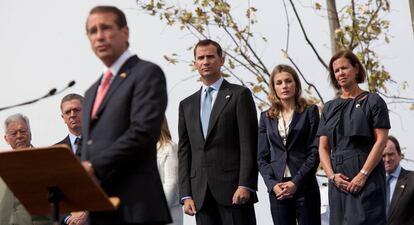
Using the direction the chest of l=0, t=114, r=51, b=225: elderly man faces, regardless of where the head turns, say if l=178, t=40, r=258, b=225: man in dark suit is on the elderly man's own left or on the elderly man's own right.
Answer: on the elderly man's own left

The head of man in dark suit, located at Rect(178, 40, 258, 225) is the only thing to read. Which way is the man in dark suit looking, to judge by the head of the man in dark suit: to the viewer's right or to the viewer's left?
to the viewer's left

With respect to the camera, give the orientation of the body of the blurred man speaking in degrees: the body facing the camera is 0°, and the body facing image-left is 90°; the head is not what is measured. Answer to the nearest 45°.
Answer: approximately 45°

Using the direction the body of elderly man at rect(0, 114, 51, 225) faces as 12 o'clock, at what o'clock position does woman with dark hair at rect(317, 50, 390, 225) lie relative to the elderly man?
The woman with dark hair is roughly at 10 o'clock from the elderly man.

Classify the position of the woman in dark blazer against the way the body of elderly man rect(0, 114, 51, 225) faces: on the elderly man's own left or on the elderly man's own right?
on the elderly man's own left

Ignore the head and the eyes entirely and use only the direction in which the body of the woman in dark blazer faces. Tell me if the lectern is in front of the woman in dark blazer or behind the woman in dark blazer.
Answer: in front

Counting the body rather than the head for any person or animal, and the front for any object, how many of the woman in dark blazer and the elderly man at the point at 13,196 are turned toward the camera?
2

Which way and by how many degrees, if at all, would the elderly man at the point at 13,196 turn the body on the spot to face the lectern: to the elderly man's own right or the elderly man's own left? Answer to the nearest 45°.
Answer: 0° — they already face it

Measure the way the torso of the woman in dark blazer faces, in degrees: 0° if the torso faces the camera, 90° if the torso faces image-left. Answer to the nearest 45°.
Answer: approximately 0°

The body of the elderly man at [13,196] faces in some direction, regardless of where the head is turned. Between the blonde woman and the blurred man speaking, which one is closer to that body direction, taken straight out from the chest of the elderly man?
the blurred man speaking

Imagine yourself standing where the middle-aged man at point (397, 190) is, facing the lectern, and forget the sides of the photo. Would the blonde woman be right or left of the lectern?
right
